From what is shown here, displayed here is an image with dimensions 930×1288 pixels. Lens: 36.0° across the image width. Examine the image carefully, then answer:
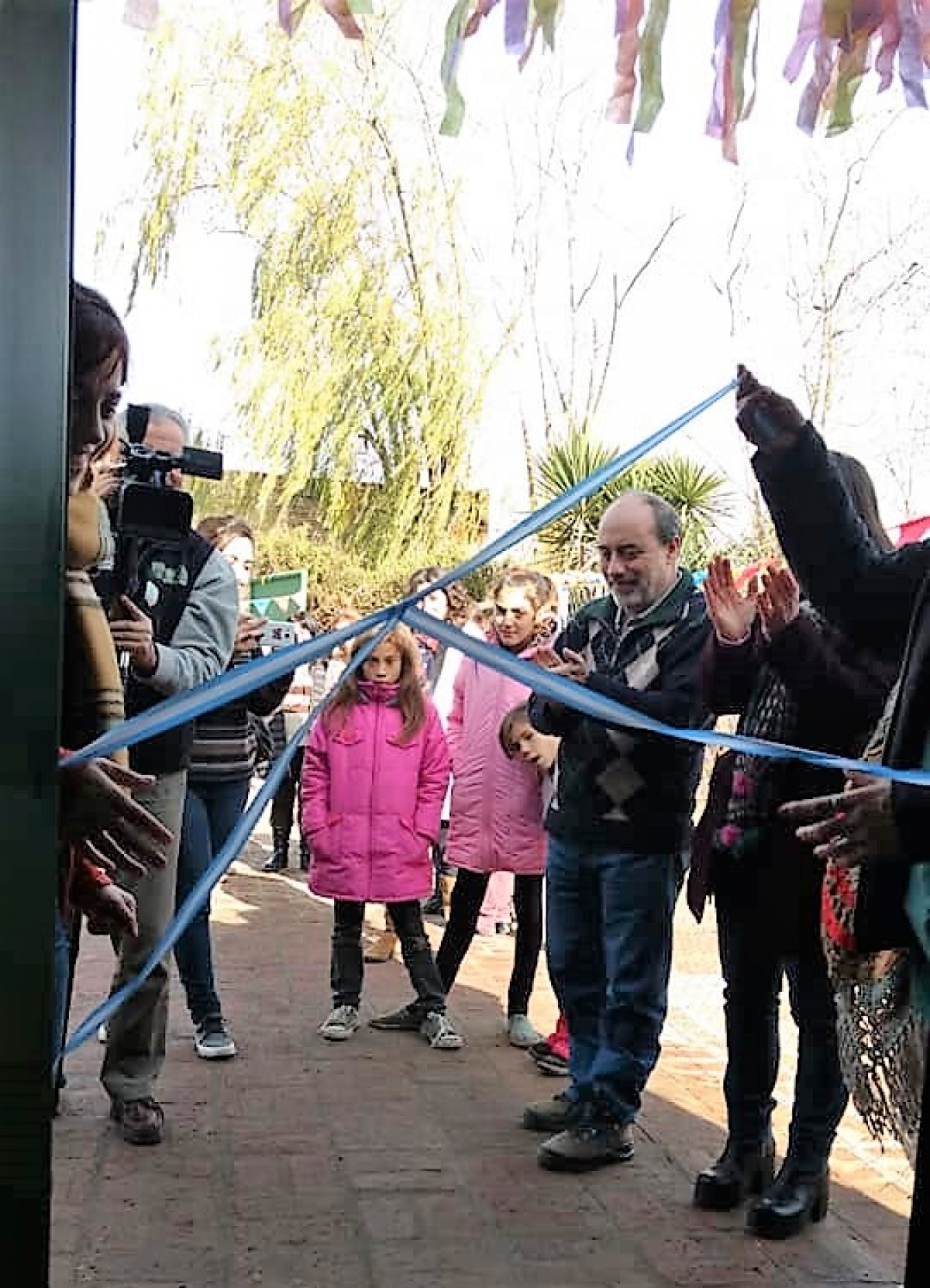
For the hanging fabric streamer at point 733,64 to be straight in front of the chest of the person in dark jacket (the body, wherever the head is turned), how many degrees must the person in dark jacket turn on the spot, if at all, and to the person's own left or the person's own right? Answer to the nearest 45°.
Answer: approximately 45° to the person's own left

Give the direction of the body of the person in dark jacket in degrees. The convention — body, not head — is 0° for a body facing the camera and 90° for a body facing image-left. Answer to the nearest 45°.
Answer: approximately 45°

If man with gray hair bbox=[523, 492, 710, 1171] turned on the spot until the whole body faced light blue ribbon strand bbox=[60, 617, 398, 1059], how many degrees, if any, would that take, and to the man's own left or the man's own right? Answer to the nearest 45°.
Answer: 0° — they already face it

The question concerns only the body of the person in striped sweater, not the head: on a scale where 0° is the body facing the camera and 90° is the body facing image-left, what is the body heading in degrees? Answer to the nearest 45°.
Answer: approximately 315°

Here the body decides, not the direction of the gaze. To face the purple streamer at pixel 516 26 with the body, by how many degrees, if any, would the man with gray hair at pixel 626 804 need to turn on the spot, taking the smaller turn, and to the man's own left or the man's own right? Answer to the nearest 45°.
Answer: approximately 45° to the man's own left
